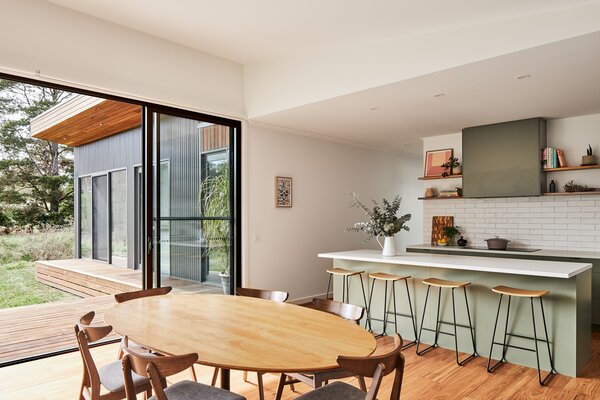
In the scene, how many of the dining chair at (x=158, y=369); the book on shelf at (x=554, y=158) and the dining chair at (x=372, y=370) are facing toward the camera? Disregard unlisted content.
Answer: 1

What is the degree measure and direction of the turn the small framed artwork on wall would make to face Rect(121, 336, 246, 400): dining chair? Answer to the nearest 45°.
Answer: approximately 45° to its right

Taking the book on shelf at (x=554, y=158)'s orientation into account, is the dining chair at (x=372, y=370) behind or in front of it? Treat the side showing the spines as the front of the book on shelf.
in front

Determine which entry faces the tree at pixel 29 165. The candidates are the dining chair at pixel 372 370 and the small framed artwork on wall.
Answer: the dining chair

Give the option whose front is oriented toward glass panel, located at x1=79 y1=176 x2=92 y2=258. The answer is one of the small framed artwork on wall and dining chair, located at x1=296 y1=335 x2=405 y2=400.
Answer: the dining chair

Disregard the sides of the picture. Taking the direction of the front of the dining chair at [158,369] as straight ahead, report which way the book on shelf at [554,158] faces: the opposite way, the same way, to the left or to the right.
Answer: the opposite way

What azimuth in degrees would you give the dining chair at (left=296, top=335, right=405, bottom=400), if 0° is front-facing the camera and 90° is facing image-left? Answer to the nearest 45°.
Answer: approximately 135°

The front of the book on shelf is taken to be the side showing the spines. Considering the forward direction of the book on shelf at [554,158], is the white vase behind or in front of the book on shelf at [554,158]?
in front

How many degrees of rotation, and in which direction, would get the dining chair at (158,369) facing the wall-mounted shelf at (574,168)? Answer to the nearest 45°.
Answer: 0° — it already faces it

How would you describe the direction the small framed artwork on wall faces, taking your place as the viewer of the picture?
facing the viewer and to the right of the viewer

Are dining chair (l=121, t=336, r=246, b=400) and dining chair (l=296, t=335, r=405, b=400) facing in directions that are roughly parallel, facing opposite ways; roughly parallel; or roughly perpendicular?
roughly perpendicular

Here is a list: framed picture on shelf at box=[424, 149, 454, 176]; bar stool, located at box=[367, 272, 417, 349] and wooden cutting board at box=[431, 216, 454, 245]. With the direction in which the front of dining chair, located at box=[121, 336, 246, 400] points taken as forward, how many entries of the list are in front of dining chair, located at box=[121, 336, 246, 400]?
3

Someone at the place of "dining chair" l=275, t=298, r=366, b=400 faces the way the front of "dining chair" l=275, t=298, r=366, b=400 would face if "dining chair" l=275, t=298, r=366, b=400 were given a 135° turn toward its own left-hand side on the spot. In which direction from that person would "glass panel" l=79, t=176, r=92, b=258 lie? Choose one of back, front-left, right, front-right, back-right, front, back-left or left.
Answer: back-left
